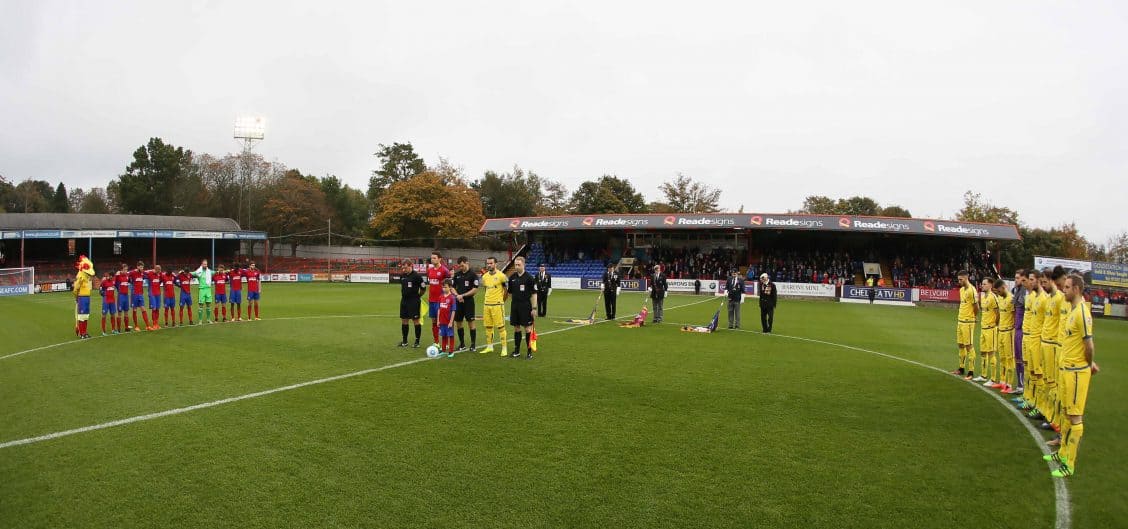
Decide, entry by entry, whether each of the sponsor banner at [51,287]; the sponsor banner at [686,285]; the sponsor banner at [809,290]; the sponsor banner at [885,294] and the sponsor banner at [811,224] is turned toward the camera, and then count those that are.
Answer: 5

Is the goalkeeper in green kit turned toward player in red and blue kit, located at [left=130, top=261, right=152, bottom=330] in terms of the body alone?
no

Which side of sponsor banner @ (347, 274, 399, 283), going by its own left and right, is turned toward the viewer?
front

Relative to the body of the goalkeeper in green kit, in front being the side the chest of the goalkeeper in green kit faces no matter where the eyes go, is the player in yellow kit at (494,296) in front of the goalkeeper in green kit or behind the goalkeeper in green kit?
in front

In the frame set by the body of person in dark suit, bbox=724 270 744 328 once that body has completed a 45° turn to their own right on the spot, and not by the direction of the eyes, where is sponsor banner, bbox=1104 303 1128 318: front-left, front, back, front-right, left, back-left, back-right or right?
back

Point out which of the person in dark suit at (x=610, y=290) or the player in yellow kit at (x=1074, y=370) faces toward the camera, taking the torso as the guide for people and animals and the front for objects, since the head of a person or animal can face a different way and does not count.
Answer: the person in dark suit

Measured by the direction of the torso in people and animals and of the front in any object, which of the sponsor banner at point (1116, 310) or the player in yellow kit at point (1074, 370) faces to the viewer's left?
the player in yellow kit

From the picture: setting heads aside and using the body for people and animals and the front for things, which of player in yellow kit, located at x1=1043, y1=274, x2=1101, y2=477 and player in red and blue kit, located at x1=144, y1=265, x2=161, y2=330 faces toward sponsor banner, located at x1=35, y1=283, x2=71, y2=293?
the player in yellow kit

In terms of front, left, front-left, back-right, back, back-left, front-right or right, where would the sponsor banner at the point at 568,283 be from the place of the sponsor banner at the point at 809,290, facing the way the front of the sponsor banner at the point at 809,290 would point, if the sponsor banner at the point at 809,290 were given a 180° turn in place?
left

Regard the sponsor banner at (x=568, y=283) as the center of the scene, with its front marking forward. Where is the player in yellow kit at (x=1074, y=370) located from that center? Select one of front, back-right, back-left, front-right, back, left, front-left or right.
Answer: front

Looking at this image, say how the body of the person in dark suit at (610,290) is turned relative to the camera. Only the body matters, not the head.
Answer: toward the camera

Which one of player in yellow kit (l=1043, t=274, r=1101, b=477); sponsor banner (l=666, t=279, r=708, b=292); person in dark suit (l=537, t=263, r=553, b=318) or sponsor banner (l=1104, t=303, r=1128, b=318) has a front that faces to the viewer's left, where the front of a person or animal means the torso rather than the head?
the player in yellow kit

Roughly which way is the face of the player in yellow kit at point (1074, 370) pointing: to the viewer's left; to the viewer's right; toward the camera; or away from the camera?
to the viewer's left

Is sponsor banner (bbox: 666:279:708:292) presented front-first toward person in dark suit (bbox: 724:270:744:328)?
yes

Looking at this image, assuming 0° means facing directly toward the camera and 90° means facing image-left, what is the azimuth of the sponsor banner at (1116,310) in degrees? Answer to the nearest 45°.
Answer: approximately 0°

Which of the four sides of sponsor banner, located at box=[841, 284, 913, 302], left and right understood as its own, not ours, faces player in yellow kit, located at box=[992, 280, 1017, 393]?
front

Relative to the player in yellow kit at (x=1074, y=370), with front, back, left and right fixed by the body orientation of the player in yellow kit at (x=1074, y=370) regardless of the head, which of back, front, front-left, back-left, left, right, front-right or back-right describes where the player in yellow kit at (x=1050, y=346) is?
right

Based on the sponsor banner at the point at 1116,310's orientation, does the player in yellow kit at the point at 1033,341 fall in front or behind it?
in front

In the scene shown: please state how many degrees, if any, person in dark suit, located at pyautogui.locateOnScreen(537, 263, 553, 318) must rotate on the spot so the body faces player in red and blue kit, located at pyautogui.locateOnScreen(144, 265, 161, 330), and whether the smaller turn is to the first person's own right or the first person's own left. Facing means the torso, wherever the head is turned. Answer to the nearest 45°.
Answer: approximately 90° to the first person's own right
